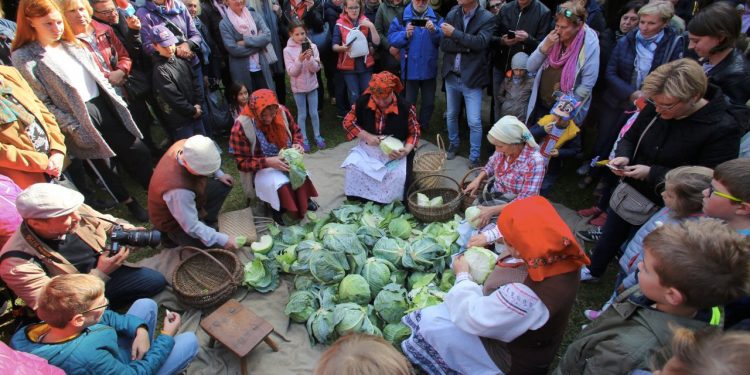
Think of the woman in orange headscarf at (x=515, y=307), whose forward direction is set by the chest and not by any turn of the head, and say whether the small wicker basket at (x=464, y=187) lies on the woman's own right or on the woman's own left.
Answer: on the woman's own right

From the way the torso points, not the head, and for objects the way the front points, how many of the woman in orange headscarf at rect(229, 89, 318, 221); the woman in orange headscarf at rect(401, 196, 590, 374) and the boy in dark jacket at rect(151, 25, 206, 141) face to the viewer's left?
1

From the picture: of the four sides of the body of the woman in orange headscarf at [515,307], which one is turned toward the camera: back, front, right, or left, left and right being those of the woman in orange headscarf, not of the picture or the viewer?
left

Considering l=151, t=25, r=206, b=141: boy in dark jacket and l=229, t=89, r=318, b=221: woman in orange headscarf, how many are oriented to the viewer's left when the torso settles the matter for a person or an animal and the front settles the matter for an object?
0

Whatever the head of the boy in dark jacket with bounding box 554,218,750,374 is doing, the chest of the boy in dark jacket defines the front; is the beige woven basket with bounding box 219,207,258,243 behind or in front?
in front

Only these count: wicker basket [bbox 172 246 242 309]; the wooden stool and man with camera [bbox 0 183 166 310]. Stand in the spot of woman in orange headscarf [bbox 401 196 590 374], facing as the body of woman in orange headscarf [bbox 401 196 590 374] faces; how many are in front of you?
3

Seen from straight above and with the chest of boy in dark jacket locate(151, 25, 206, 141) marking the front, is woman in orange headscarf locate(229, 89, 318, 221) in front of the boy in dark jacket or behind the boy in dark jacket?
in front

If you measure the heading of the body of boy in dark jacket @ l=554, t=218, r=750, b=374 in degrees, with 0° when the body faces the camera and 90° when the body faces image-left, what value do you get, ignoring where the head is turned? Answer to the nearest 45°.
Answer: approximately 90°

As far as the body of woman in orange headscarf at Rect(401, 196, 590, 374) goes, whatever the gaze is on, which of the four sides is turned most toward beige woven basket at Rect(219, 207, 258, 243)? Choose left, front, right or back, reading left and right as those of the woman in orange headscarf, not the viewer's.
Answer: front

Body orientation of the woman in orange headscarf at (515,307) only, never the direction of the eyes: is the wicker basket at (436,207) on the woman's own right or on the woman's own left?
on the woman's own right

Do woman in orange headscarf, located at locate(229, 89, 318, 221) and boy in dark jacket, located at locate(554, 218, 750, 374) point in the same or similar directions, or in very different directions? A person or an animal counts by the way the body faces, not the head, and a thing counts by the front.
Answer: very different directions

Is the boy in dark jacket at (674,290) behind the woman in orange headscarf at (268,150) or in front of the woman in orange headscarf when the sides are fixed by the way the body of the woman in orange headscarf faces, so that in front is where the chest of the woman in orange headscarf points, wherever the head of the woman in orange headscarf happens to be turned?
in front

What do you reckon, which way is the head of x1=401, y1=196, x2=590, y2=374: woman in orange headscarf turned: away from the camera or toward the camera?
away from the camera
